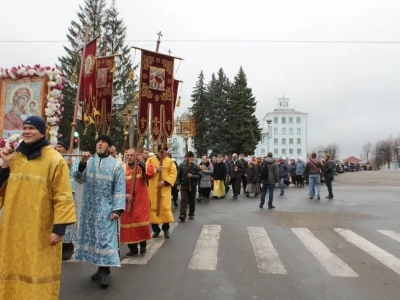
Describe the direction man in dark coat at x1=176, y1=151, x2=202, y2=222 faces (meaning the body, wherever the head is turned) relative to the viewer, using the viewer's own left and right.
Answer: facing the viewer

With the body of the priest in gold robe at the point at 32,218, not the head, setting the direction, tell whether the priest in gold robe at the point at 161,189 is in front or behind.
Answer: behind

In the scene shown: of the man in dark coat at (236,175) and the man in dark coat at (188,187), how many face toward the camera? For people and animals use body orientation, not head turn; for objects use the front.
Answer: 2

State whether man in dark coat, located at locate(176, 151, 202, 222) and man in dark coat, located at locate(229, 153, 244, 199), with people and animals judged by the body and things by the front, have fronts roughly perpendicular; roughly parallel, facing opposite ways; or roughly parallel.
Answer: roughly parallel

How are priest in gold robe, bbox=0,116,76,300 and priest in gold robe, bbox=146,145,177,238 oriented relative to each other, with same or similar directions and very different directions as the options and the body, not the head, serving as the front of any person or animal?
same or similar directions

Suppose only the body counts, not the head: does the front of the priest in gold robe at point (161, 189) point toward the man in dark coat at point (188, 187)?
no

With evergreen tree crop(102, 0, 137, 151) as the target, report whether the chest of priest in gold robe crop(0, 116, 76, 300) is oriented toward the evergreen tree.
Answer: no

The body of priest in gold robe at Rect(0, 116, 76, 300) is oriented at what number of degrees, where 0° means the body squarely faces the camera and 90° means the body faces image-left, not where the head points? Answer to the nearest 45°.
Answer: approximately 45°

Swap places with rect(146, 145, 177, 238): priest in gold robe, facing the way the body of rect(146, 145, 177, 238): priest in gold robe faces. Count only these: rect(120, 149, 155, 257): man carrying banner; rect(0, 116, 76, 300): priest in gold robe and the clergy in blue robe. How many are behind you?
0

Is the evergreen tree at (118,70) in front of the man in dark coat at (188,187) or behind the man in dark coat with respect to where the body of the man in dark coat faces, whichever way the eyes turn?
behind

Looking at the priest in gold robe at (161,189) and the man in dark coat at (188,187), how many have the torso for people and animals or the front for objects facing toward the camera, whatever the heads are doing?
2

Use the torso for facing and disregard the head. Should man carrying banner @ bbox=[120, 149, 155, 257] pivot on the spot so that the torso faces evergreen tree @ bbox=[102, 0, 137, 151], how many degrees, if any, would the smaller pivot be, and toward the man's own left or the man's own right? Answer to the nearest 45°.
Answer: approximately 135° to the man's own right

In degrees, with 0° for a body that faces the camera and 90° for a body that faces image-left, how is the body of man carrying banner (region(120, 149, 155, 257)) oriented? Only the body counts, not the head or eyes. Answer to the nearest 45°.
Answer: approximately 45°

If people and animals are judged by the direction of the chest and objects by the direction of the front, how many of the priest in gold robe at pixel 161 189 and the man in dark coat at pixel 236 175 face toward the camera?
2

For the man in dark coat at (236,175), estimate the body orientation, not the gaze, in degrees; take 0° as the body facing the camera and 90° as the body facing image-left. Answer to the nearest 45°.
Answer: approximately 0°

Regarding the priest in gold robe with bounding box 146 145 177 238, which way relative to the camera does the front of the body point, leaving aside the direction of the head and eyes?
toward the camera

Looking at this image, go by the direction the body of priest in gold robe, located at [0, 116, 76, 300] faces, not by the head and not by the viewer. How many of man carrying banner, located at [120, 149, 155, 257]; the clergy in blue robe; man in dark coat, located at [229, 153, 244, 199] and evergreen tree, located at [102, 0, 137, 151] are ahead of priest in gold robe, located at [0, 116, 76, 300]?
0

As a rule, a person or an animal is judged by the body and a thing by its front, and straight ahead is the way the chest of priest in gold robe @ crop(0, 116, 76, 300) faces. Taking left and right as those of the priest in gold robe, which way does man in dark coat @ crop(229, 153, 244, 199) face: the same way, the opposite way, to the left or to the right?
the same way

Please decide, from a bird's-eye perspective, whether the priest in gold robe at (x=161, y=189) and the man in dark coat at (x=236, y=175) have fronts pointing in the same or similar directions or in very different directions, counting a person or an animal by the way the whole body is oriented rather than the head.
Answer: same or similar directions

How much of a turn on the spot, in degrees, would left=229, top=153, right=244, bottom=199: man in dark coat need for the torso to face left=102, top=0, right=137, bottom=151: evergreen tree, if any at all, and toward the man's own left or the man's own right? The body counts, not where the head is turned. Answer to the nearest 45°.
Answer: approximately 135° to the man's own right
